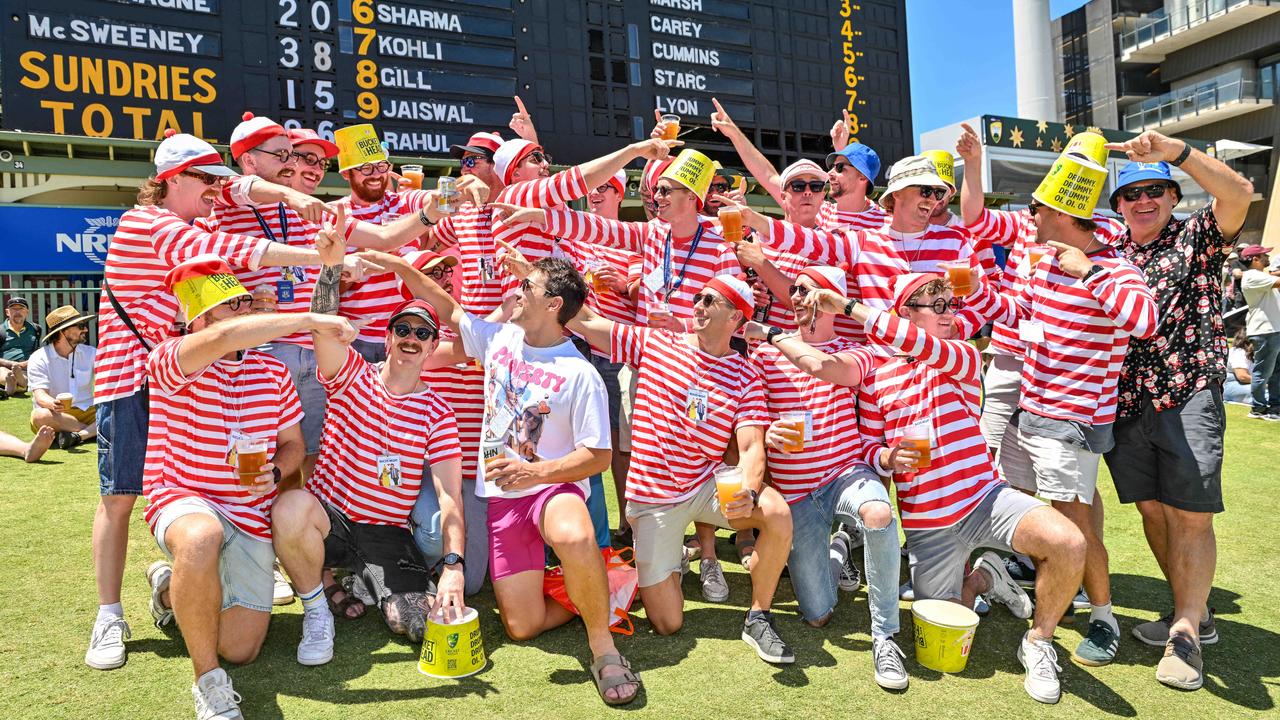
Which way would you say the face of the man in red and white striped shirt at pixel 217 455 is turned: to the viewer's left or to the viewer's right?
to the viewer's right

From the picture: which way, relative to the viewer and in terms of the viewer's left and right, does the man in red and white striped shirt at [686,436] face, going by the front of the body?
facing the viewer

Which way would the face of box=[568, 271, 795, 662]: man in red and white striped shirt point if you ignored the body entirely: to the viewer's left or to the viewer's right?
to the viewer's left

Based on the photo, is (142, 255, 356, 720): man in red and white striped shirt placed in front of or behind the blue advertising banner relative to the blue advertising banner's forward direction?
in front

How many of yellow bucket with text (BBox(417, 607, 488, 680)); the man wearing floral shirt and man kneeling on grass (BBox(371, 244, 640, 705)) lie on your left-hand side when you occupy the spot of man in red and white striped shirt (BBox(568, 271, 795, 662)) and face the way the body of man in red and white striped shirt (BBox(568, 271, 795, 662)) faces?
1

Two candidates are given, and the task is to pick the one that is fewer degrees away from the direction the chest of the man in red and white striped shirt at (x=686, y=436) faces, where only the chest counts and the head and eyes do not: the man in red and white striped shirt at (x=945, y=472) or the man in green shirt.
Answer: the man in red and white striped shirt

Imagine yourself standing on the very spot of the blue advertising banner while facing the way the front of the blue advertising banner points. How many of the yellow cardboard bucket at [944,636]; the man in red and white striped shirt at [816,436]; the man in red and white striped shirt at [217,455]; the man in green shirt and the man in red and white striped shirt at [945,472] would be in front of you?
5

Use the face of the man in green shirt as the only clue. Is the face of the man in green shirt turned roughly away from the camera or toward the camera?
toward the camera

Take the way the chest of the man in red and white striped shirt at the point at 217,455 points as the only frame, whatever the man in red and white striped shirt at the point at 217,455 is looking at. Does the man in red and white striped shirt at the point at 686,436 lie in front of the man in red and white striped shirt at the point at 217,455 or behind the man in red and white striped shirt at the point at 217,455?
in front

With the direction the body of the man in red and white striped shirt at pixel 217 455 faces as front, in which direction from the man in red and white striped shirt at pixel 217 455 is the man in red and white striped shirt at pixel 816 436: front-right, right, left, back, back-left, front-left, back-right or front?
front-left

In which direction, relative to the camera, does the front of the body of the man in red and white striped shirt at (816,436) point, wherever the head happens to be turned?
toward the camera

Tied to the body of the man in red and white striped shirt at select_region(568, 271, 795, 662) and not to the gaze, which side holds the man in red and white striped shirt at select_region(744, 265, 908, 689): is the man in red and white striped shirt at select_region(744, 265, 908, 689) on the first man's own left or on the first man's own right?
on the first man's own left
